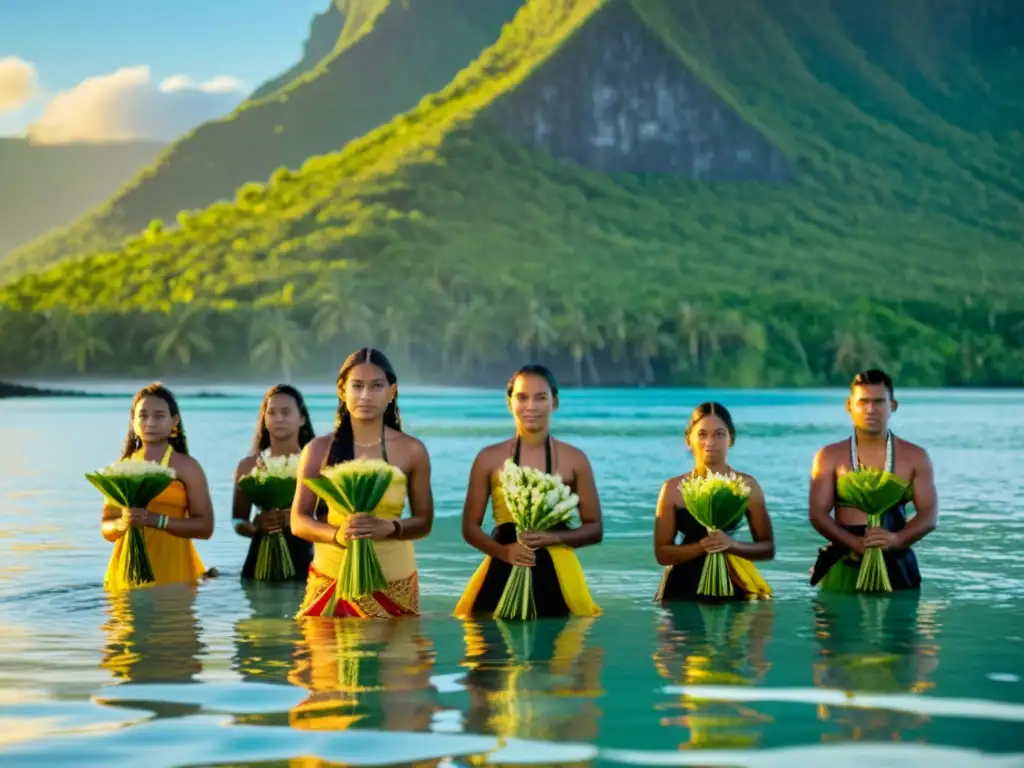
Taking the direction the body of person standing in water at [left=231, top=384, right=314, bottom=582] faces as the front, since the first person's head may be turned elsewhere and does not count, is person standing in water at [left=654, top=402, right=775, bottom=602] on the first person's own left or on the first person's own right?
on the first person's own left

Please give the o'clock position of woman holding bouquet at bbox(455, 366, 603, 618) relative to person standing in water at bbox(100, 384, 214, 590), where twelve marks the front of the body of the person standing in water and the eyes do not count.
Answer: The woman holding bouquet is roughly at 9 o'clock from the person standing in water.

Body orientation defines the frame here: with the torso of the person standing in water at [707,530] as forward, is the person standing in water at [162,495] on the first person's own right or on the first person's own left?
on the first person's own right

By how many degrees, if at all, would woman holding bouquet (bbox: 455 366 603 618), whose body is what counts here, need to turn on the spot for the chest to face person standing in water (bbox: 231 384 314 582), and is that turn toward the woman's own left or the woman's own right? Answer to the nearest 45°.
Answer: approximately 135° to the woman's own right

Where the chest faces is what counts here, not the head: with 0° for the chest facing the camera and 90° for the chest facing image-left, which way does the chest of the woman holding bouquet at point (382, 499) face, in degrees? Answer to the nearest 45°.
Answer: approximately 0°

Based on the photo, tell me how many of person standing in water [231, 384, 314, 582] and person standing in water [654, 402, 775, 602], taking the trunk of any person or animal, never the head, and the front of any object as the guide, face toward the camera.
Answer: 2

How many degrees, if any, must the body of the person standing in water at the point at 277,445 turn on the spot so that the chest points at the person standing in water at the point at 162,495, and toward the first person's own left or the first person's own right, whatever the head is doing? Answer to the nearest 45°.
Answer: approximately 45° to the first person's own right

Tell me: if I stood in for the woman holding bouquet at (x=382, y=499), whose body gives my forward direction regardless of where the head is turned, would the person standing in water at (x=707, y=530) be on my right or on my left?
on my left

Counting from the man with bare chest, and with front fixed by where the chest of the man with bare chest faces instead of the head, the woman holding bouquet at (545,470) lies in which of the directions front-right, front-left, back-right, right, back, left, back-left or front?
front-right

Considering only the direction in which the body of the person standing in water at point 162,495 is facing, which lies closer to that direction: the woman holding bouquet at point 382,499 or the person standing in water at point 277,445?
the woman holding bouquet
